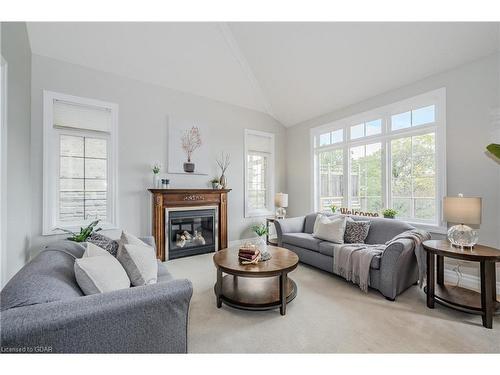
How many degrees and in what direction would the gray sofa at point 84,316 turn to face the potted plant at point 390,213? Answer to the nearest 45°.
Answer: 0° — it already faces it

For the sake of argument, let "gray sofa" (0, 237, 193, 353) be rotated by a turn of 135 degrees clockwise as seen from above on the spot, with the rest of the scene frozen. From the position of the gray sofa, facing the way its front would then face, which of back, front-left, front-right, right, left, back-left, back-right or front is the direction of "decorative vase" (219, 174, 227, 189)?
back

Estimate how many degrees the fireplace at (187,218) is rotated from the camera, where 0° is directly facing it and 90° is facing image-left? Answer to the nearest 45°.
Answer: approximately 315°

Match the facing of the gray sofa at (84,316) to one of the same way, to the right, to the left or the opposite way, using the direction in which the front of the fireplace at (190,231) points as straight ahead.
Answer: to the left

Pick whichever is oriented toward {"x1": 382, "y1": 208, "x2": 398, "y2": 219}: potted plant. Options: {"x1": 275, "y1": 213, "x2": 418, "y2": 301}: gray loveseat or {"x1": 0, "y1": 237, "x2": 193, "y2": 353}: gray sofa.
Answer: the gray sofa

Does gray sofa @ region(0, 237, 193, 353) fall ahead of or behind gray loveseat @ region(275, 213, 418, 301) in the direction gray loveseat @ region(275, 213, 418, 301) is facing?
ahead

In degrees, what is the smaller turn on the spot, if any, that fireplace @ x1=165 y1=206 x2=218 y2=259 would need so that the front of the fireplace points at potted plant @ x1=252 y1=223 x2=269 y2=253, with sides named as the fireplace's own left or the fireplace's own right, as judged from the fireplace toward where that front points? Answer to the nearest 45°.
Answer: approximately 45° to the fireplace's own left

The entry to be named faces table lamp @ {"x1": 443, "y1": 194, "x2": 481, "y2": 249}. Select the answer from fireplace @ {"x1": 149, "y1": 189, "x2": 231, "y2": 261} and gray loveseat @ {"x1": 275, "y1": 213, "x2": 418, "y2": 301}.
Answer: the fireplace

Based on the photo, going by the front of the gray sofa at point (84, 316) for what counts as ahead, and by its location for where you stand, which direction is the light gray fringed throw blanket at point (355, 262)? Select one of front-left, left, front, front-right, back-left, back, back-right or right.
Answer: front

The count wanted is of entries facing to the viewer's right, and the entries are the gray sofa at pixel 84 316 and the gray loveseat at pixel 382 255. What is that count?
1

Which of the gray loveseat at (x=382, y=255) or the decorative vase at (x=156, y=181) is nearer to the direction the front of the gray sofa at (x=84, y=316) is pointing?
the gray loveseat

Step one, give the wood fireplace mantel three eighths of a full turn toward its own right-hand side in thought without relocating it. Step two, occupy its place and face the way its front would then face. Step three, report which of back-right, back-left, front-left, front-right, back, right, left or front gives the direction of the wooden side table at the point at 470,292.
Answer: back-left

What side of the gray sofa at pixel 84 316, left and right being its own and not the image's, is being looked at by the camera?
right

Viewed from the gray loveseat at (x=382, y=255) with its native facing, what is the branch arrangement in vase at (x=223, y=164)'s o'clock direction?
The branch arrangement in vase is roughly at 2 o'clock from the gray loveseat.

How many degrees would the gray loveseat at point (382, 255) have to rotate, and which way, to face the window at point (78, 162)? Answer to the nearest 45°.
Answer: approximately 45° to its right
